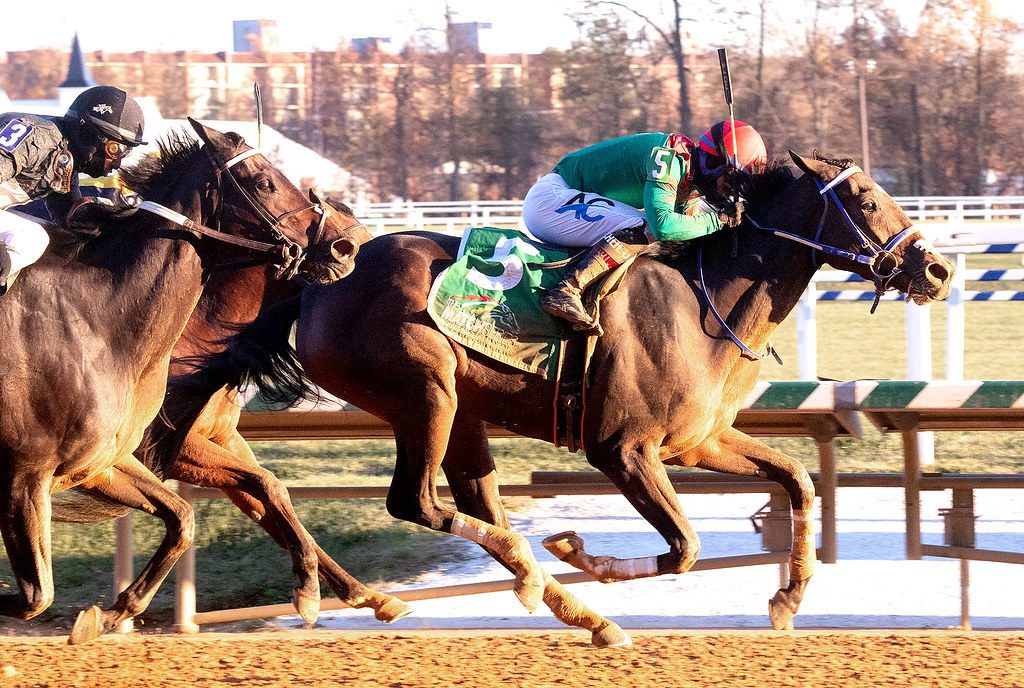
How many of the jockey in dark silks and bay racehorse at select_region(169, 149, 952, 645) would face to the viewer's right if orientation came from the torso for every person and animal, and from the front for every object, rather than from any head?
2

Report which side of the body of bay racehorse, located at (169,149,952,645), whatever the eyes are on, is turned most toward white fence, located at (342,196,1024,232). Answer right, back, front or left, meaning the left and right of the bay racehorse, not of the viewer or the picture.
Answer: left

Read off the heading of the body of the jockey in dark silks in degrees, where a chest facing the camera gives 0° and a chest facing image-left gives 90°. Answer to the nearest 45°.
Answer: approximately 270°

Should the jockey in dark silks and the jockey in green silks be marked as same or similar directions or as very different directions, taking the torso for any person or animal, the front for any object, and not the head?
same or similar directions

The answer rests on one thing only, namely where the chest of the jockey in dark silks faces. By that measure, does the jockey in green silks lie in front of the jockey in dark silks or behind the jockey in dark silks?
in front

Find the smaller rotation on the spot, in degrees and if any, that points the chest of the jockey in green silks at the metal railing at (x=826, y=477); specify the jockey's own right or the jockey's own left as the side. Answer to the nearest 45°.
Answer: approximately 45° to the jockey's own left

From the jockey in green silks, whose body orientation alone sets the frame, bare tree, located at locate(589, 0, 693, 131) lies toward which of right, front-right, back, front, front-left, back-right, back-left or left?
left

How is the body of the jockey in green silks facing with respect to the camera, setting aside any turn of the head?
to the viewer's right

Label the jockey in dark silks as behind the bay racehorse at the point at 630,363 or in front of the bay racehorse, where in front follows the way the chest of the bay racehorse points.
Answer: behind

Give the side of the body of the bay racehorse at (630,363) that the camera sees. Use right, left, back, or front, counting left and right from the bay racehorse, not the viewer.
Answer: right
